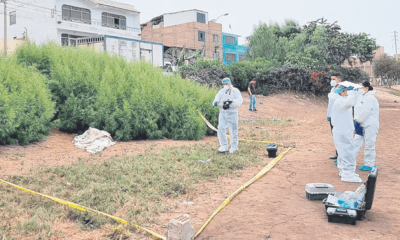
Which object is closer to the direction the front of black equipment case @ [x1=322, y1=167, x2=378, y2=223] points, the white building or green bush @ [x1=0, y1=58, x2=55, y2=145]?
the green bush

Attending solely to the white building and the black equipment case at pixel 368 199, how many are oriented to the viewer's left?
1

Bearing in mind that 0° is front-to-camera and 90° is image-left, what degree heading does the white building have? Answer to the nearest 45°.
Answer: approximately 315°

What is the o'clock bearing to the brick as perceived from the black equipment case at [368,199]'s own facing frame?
The brick is roughly at 11 o'clock from the black equipment case.

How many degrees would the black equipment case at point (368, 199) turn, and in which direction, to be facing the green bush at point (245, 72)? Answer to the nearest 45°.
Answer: approximately 90° to its right

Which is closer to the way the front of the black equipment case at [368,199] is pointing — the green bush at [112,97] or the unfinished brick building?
the green bush

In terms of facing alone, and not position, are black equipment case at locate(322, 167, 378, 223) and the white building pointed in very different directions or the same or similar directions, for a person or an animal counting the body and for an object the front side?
very different directions

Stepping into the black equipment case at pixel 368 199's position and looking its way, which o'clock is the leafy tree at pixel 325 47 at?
The leafy tree is roughly at 3 o'clock from the black equipment case.

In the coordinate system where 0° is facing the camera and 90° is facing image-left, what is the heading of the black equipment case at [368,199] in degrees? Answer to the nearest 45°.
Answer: approximately 90°

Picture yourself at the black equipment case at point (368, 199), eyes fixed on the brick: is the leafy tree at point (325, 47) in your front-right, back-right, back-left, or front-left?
back-right
